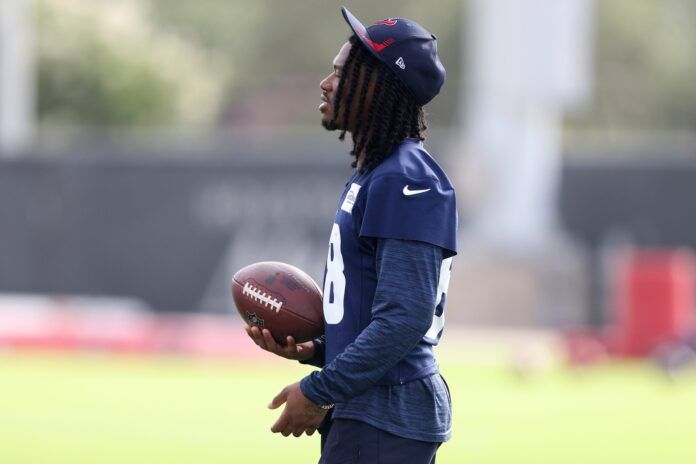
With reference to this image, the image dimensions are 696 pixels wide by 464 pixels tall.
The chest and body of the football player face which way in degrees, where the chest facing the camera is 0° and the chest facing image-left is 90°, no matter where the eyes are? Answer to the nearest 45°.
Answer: approximately 90°

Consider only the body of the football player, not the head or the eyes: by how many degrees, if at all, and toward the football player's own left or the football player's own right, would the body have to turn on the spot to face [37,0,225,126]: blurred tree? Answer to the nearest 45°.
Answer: approximately 90° to the football player's own right

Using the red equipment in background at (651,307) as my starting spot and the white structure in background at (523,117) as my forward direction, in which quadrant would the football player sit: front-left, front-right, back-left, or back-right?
back-left

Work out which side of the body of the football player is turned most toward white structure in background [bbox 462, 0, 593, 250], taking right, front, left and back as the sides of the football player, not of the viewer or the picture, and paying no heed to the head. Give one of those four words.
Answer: right

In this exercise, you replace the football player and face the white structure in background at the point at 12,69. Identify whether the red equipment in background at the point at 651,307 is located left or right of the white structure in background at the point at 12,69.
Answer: right

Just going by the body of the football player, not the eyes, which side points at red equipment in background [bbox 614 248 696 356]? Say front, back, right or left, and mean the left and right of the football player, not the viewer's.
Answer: right

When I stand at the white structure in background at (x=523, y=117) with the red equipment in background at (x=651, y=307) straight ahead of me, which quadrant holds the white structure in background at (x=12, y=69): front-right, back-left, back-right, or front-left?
back-right

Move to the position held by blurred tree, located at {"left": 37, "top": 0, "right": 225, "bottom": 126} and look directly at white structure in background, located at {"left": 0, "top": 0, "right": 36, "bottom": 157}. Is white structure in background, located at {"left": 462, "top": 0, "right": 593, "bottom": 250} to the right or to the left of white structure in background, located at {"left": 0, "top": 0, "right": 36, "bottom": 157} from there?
left

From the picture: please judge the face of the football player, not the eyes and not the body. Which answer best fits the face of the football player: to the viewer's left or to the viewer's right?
to the viewer's left
